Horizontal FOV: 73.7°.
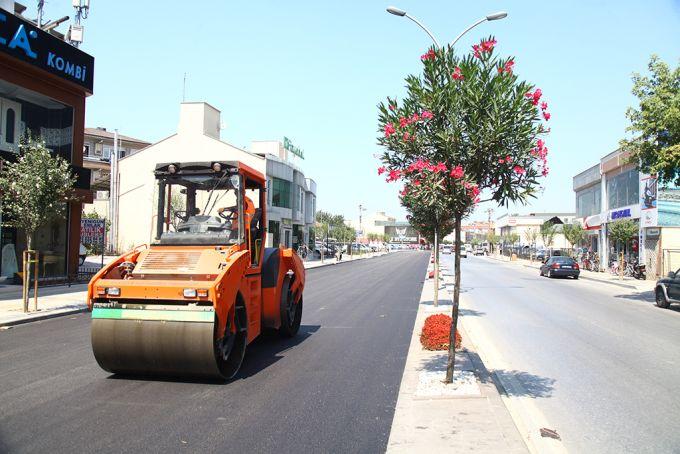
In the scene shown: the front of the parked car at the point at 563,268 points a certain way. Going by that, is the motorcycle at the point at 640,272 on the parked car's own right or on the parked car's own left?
on the parked car's own right

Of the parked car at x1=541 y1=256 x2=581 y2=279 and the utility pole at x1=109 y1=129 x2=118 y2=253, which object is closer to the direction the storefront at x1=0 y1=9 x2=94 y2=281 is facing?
the parked car

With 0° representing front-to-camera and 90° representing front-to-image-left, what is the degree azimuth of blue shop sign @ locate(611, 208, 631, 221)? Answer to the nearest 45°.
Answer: approximately 45°

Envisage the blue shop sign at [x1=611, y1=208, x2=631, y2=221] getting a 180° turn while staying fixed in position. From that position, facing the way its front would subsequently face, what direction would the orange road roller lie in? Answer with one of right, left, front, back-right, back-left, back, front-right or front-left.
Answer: back-right

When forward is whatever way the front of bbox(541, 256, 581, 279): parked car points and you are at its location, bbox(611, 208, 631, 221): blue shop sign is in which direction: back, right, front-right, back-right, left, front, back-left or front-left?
right

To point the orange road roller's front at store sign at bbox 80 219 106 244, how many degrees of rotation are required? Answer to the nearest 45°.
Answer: approximately 135° to its right

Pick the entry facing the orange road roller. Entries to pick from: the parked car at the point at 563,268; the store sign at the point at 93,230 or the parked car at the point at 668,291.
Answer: the store sign

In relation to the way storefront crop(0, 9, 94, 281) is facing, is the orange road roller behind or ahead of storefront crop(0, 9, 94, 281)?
ahead

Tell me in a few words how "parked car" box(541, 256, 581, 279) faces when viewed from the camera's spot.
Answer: facing away from the viewer and to the left of the viewer

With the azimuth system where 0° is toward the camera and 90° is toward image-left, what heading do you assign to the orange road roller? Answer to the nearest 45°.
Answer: approximately 45°

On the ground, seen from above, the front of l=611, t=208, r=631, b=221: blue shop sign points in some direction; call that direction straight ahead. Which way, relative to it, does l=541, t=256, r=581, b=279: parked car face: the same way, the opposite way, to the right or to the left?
to the right

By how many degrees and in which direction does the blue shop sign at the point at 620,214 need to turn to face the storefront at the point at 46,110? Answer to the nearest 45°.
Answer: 0° — it already faces it

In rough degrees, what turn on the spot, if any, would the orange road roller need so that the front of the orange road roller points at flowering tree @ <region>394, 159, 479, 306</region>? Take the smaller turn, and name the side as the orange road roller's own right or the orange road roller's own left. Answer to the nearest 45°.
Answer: approximately 90° to the orange road roller's own left

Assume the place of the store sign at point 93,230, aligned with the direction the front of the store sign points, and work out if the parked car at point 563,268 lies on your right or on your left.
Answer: on your left

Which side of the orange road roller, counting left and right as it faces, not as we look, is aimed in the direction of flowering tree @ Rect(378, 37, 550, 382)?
left

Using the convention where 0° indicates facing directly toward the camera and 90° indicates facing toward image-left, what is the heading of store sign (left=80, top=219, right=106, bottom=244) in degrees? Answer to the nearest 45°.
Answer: approximately 0°
